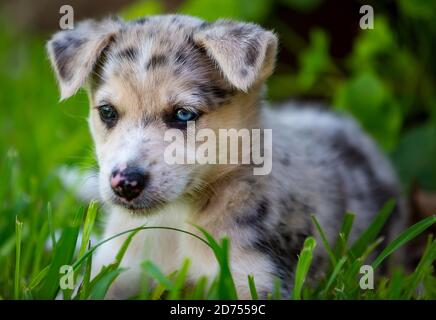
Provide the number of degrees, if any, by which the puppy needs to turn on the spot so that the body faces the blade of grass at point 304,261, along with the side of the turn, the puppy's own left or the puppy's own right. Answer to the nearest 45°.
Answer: approximately 90° to the puppy's own left

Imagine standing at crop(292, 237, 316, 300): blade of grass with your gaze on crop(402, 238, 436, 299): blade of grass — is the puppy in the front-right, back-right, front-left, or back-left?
back-left

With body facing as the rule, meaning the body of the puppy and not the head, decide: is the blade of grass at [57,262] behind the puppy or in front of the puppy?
in front

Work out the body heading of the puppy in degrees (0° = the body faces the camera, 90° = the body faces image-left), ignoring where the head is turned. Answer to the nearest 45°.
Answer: approximately 45°

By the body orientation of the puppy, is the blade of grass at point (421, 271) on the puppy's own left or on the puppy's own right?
on the puppy's own left

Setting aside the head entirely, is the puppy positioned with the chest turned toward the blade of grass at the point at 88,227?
yes
